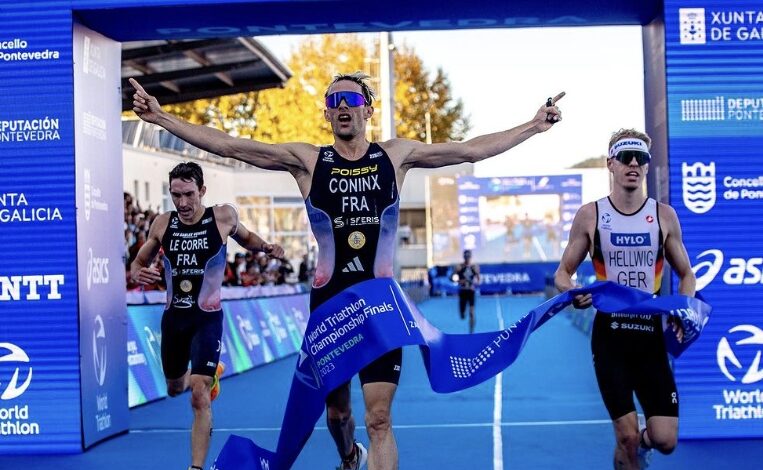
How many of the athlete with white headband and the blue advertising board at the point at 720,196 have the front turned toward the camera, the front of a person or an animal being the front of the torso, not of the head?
2

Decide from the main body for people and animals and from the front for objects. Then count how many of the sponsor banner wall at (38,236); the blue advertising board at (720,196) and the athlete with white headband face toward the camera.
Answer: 3

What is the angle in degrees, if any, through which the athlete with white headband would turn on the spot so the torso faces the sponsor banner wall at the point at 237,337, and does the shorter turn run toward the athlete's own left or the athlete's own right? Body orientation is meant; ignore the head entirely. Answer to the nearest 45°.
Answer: approximately 135° to the athlete's own right

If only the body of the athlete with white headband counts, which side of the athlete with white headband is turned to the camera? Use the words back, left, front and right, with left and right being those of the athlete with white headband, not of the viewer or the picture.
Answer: front

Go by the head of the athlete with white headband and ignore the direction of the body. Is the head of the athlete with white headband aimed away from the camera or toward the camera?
toward the camera

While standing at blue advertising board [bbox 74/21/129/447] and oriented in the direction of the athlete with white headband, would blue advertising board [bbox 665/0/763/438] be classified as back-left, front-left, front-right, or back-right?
front-left

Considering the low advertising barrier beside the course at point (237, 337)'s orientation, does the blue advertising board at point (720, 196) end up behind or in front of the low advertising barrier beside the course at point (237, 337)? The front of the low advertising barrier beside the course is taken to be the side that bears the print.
in front

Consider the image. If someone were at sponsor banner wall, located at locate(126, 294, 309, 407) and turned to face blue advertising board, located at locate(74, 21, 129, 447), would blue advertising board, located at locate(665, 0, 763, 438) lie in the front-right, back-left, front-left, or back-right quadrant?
front-left

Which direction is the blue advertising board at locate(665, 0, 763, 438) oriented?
toward the camera
